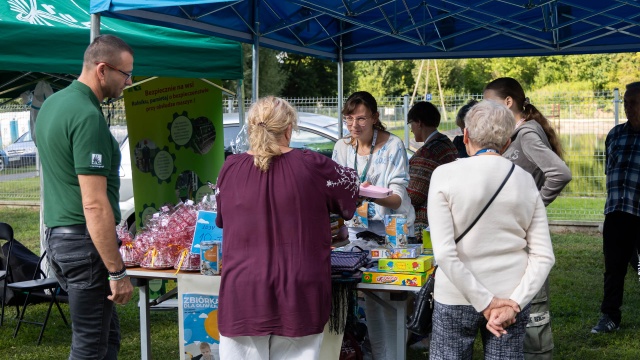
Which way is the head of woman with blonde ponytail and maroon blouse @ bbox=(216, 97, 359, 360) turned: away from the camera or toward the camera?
away from the camera

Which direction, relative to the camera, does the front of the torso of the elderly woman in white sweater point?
away from the camera

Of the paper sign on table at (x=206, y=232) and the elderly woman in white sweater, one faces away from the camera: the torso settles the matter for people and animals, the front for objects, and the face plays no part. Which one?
the elderly woman in white sweater

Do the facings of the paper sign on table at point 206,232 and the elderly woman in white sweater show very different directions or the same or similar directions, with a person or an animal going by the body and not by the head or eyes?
very different directions

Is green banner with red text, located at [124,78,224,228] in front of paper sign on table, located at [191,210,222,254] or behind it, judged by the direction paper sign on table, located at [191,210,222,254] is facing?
behind

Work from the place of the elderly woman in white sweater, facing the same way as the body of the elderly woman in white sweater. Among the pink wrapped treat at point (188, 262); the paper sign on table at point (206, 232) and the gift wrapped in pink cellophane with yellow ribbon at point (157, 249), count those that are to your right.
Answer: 0

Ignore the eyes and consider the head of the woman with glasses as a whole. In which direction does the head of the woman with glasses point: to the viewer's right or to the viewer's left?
to the viewer's left

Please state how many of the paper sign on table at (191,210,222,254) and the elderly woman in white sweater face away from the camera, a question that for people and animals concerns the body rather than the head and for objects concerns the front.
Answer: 1

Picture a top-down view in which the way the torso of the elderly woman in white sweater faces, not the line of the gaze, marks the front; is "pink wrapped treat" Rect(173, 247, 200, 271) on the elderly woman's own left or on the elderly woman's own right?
on the elderly woman's own left

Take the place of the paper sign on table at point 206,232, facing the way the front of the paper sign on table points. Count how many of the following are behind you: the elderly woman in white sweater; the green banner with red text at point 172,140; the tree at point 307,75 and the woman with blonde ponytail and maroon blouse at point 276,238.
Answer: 2

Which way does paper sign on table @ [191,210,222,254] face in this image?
toward the camera

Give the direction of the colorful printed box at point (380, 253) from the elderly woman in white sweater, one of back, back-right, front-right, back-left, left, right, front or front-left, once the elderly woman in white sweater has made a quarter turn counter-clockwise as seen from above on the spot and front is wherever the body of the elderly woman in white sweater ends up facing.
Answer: front-right

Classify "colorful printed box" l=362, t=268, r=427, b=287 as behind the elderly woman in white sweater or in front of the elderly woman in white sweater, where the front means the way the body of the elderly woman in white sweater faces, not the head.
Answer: in front

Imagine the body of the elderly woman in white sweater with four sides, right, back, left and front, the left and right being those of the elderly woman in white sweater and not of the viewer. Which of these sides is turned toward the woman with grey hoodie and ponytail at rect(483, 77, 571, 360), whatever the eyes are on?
front

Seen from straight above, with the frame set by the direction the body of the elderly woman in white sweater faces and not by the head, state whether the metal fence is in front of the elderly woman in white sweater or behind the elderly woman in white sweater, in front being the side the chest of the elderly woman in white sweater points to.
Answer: in front
